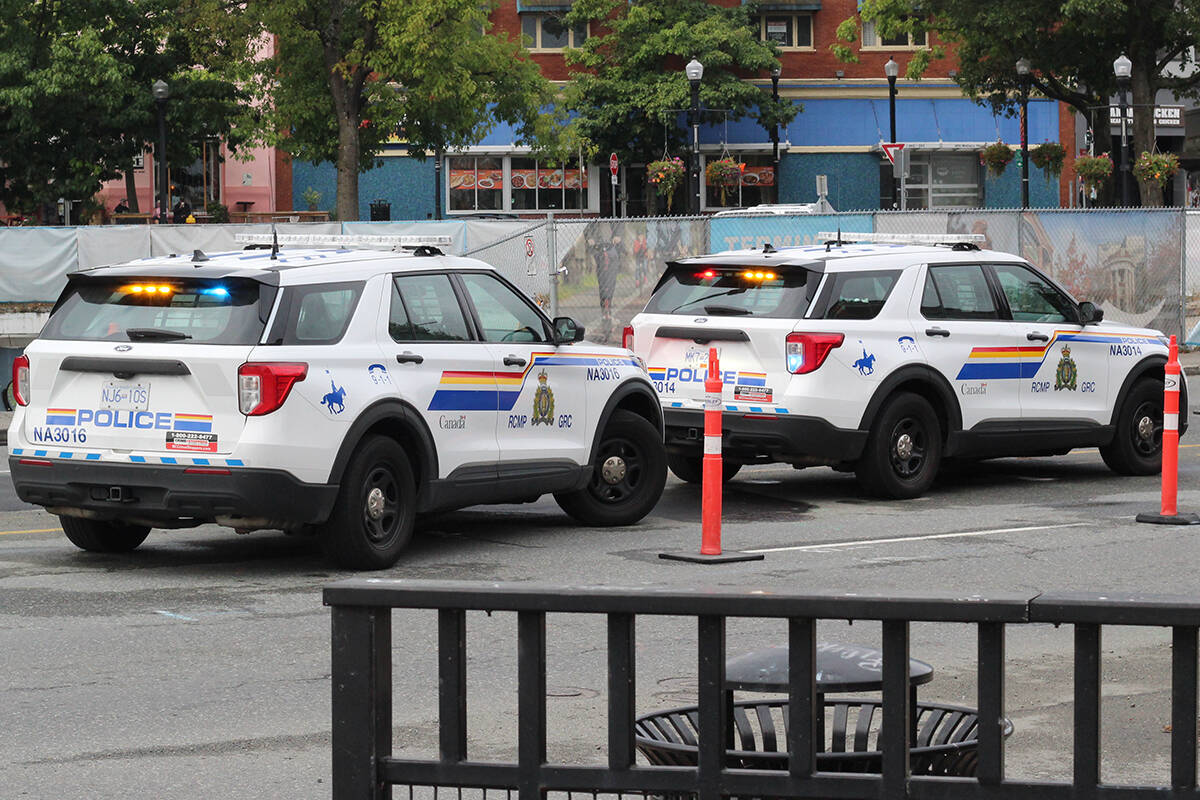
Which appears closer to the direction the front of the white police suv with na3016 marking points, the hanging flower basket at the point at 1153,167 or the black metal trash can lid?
the hanging flower basket

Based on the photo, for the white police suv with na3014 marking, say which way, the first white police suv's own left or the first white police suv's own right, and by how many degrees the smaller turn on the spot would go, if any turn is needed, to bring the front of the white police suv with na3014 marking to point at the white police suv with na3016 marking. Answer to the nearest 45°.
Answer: approximately 180°

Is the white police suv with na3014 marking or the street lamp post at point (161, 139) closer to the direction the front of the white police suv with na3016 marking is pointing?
the white police suv with na3014 marking

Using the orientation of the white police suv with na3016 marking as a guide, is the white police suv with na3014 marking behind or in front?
in front

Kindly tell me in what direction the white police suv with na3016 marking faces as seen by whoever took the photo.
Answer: facing away from the viewer and to the right of the viewer

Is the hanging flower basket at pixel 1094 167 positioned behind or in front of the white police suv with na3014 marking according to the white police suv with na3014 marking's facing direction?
in front

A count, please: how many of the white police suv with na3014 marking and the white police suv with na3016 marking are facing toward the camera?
0

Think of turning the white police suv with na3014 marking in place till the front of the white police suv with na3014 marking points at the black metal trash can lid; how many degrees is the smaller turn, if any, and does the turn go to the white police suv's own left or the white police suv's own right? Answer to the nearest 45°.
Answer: approximately 135° to the white police suv's own right

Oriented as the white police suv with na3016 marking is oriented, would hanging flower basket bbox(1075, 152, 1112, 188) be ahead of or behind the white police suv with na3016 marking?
ahead

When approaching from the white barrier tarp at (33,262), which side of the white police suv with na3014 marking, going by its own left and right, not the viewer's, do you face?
left

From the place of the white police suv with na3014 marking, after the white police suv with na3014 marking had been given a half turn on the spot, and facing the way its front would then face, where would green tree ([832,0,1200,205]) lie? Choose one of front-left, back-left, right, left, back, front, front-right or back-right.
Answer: back-right

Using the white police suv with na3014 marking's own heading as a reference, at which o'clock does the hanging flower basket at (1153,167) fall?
The hanging flower basket is roughly at 11 o'clock from the white police suv with na3014 marking.

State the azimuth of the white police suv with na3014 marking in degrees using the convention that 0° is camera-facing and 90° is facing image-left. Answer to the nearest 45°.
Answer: approximately 225°
